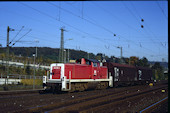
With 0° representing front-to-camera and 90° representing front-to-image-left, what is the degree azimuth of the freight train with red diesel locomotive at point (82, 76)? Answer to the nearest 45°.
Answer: approximately 45°
